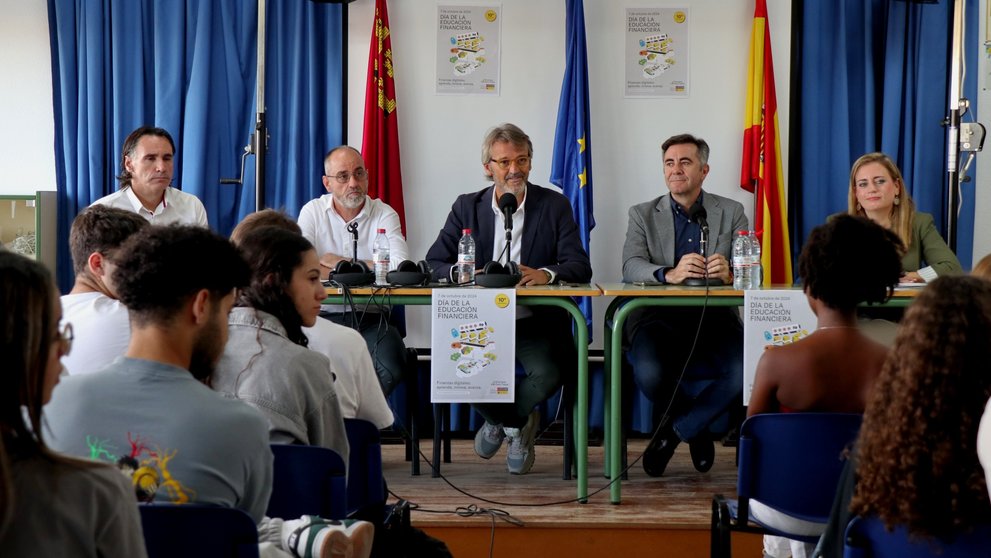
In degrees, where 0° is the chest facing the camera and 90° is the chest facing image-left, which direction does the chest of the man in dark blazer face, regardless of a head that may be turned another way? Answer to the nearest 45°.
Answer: approximately 0°

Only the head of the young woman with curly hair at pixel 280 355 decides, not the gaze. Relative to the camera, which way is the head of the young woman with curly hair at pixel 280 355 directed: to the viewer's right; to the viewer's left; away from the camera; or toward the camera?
to the viewer's right

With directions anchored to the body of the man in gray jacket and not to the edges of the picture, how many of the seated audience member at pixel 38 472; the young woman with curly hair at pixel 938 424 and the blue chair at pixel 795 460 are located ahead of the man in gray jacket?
3

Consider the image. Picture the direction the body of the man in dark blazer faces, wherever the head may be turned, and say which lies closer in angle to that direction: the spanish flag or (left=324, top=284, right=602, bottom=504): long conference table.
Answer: the long conference table

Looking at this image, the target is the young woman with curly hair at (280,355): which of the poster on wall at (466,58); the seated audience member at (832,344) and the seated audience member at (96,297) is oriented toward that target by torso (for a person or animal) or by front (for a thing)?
the poster on wall

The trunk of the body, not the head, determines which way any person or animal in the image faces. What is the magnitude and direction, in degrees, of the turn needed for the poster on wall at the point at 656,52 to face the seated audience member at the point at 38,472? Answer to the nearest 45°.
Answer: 0° — it already faces them

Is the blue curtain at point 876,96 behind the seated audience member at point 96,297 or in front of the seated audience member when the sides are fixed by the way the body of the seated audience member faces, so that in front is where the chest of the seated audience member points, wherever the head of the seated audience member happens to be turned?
in front

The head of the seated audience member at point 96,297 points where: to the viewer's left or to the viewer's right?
to the viewer's right

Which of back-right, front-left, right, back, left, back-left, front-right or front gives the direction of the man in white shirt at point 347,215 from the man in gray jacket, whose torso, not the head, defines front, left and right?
right

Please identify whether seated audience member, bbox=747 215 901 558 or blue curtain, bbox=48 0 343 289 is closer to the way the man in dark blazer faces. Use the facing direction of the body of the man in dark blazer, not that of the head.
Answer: the seated audience member

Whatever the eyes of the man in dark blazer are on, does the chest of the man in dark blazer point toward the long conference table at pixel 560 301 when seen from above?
yes

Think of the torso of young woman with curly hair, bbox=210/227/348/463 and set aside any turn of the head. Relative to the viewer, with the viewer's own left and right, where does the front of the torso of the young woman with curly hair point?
facing away from the viewer and to the right of the viewer

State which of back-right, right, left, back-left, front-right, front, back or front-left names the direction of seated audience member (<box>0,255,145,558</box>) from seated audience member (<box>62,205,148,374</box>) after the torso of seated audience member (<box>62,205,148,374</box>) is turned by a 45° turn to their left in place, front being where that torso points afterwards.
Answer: back

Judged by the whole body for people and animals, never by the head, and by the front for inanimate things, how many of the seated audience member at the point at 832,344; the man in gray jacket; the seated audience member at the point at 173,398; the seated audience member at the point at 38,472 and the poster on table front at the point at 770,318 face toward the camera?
2

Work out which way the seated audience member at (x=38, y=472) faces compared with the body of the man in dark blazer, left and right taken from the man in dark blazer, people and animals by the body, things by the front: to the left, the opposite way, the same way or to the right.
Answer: the opposite way
